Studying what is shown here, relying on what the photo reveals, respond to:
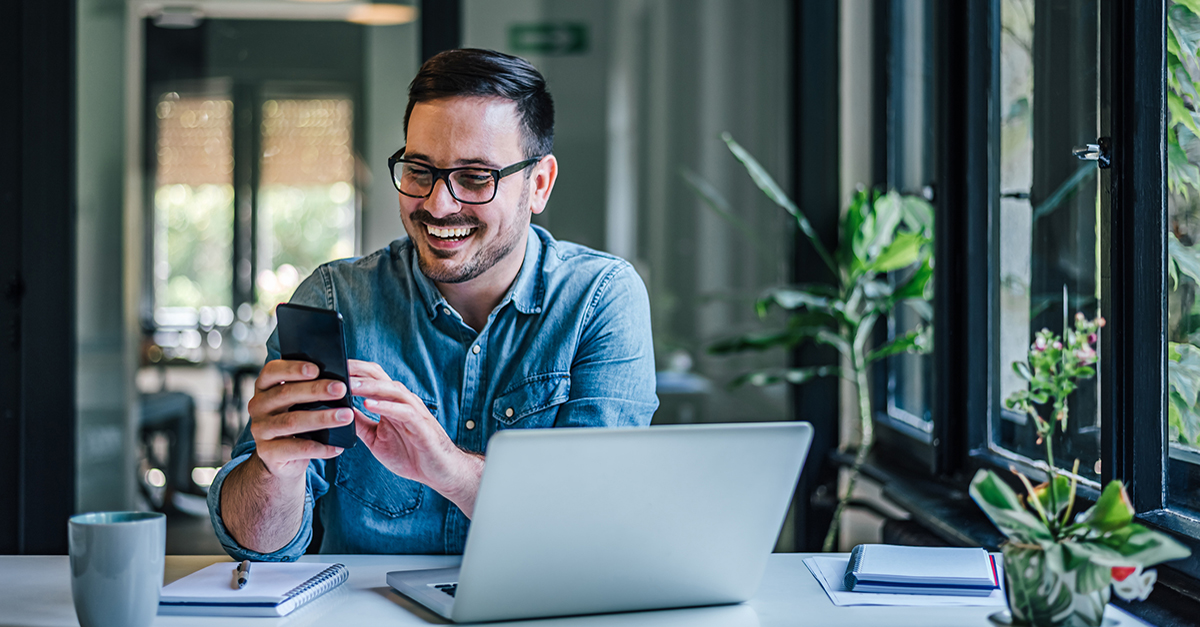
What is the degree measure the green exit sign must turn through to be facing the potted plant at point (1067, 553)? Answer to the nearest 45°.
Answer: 0° — it already faces it

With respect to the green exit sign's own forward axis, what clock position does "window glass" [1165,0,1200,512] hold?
The window glass is roughly at 11 o'clock from the green exit sign.

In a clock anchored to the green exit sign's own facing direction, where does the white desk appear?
The white desk is roughly at 12 o'clock from the green exit sign.

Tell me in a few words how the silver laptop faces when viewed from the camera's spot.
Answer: facing away from the viewer and to the left of the viewer

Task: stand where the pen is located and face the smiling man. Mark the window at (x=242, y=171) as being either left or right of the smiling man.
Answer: left

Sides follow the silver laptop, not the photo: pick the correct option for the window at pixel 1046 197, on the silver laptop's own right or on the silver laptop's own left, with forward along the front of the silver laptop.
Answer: on the silver laptop's own right

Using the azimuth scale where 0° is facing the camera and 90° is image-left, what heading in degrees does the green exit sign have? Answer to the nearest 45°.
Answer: approximately 0°

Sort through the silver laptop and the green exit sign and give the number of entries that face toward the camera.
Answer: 1

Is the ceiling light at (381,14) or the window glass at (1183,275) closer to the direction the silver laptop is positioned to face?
the ceiling light
